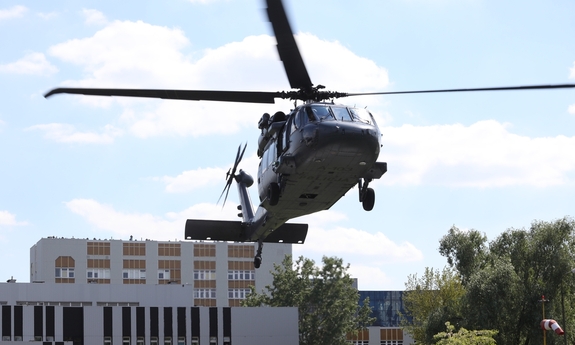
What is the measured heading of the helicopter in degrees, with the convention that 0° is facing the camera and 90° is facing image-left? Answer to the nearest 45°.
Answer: approximately 0°
